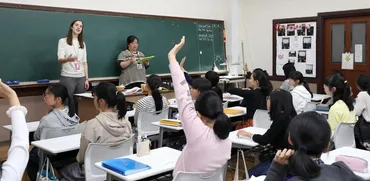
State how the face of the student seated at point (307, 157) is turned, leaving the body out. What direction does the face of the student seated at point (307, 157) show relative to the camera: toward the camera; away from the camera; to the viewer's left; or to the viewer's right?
away from the camera

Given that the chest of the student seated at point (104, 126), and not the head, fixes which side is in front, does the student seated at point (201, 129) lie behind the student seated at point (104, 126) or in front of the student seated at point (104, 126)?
behind

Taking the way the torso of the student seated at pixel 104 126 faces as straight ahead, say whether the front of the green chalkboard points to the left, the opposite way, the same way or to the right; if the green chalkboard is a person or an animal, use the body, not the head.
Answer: the opposite way

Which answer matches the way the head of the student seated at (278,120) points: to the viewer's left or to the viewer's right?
to the viewer's left

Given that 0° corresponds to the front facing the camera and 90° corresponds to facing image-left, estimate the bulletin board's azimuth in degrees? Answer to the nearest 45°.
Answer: approximately 0°

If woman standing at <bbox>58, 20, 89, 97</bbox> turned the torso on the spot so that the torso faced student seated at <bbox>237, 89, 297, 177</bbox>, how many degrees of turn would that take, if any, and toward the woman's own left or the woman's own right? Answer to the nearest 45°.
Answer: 0° — they already face them

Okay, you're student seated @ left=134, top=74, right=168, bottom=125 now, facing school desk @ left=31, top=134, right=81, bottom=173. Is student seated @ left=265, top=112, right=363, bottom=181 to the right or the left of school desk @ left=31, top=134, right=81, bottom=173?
left

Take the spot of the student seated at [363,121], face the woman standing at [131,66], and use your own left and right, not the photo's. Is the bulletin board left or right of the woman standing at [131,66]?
right
